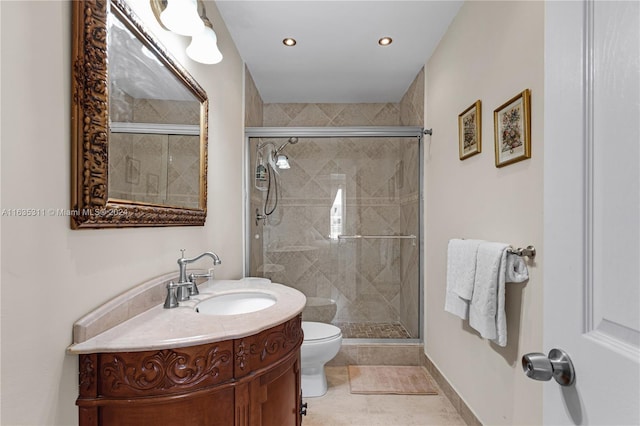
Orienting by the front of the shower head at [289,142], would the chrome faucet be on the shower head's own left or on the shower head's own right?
on the shower head's own right

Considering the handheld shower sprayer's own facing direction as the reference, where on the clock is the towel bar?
The towel bar is roughly at 2 o'clock from the handheld shower sprayer.

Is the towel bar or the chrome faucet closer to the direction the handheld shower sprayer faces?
the towel bar

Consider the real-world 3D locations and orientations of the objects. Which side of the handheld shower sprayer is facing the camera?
right

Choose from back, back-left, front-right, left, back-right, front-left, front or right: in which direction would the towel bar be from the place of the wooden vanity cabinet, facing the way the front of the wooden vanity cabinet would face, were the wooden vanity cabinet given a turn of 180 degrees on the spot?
back-right

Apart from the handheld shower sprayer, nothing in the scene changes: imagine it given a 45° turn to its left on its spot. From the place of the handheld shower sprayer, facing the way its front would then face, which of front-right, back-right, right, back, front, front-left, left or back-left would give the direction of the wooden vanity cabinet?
back-right

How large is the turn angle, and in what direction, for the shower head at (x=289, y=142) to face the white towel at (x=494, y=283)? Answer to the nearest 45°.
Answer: approximately 45° to its right
